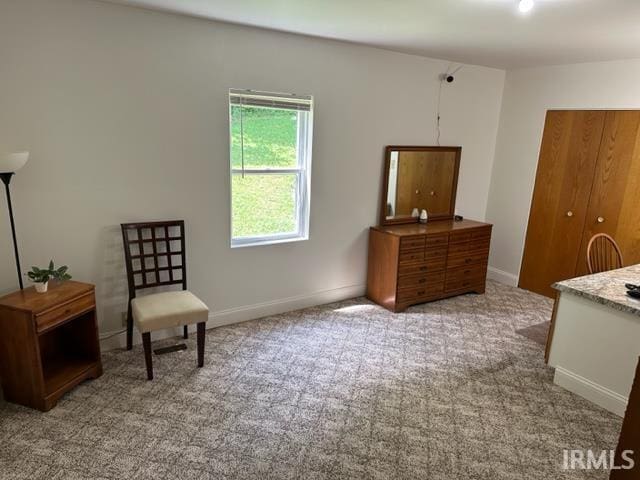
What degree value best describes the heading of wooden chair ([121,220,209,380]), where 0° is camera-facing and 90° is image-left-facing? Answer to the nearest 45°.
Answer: approximately 315°

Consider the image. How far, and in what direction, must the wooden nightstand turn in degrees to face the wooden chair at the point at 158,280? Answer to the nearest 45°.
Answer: approximately 45° to its left

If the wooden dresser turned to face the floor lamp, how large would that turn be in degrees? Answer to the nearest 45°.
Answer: approximately 90° to its right

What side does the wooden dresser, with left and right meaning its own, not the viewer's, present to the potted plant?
right

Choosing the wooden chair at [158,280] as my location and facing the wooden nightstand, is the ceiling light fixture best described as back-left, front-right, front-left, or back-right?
back-left

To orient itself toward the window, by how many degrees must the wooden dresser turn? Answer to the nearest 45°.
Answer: approximately 90° to its right

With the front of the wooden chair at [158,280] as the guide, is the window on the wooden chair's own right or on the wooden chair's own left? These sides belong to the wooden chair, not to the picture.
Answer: on the wooden chair's own left

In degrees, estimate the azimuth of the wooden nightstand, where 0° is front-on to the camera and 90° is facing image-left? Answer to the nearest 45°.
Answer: approximately 315°
